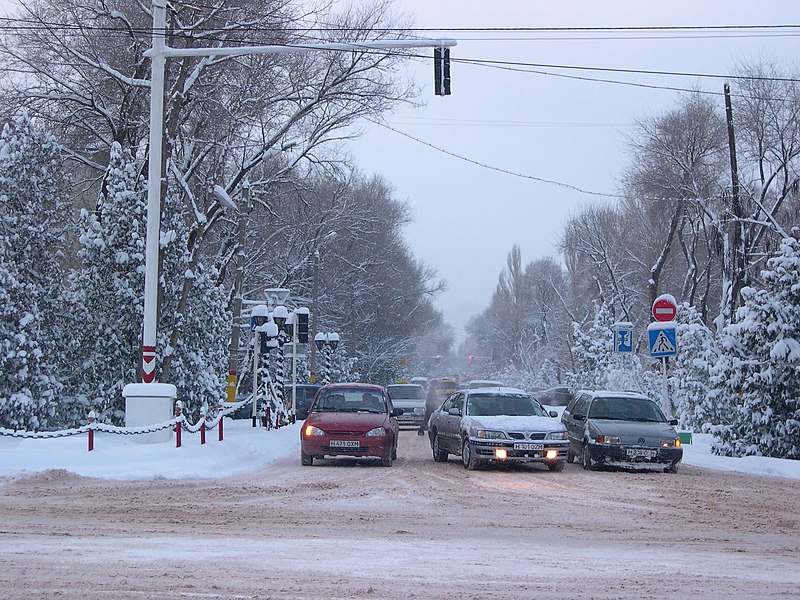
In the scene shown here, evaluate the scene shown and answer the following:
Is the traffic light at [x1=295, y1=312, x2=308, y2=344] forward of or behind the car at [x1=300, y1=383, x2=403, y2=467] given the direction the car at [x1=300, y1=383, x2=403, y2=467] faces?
behind

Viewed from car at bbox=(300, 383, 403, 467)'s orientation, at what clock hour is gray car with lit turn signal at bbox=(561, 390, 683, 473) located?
gray car with lit turn signal at bbox=(561, 390, 683, 473) is roughly at 9 o'clock from car at bbox=(300, 383, 403, 467).

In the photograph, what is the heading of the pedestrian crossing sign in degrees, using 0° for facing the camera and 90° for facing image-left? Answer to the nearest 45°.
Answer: approximately 0°

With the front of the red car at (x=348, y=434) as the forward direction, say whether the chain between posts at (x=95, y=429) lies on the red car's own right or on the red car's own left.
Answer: on the red car's own right

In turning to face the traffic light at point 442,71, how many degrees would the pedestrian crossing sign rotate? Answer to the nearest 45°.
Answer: approximately 45° to its right

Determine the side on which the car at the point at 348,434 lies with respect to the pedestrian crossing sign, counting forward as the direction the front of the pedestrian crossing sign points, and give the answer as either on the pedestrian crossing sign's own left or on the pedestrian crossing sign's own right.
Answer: on the pedestrian crossing sign's own right

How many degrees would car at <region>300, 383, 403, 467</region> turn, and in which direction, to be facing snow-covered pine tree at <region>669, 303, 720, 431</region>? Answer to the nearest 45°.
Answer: approximately 135° to its left
